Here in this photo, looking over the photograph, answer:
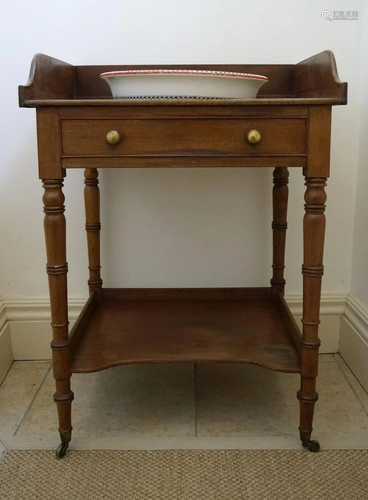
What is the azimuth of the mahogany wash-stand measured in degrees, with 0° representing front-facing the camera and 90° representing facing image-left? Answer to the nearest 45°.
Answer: approximately 0°
